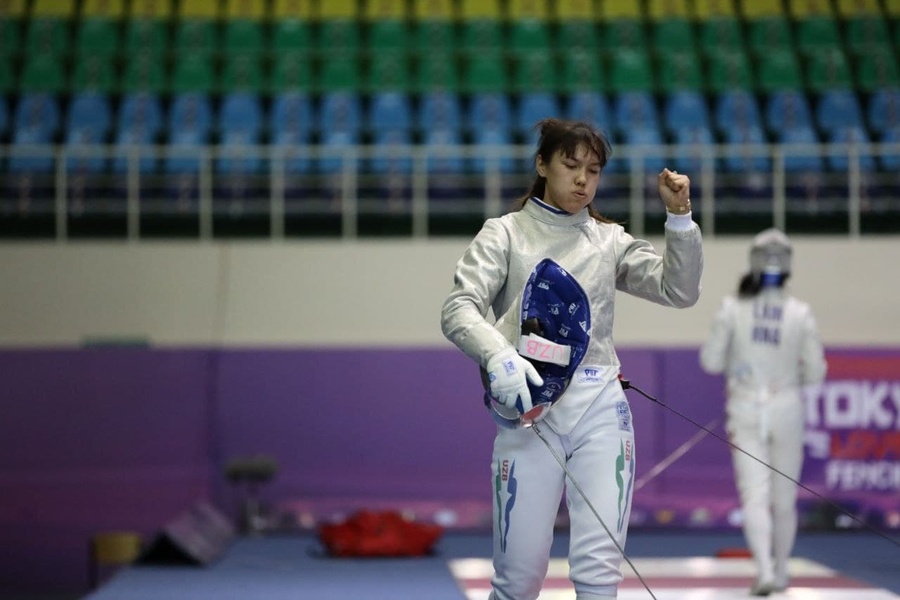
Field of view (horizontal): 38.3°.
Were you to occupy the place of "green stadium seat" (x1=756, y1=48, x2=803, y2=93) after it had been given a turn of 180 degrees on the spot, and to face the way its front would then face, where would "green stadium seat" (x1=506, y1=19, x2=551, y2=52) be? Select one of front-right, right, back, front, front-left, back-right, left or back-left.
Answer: left

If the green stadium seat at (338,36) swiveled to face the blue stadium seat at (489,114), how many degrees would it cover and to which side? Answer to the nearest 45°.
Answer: approximately 45° to its left

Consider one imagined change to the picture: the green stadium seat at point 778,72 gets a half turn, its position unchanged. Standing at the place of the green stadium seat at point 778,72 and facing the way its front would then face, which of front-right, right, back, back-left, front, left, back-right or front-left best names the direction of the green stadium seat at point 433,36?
left

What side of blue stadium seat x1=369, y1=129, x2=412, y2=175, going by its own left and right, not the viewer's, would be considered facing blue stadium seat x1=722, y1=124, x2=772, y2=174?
left

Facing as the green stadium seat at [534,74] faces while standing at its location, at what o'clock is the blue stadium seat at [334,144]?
The blue stadium seat is roughly at 2 o'clock from the green stadium seat.

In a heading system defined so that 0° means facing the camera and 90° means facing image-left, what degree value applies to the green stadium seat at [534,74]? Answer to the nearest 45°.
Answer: approximately 0°

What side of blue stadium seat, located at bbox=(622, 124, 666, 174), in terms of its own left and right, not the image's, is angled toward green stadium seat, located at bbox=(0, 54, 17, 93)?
right

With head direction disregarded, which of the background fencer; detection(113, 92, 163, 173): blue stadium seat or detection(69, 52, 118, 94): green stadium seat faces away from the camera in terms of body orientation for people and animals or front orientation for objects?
the background fencer

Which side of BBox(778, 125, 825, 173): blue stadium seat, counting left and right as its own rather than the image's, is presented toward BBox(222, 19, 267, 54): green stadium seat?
right

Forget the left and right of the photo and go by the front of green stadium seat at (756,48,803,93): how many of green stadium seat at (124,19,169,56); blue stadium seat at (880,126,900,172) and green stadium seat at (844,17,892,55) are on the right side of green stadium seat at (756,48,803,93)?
1

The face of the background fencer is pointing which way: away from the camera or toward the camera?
away from the camera
